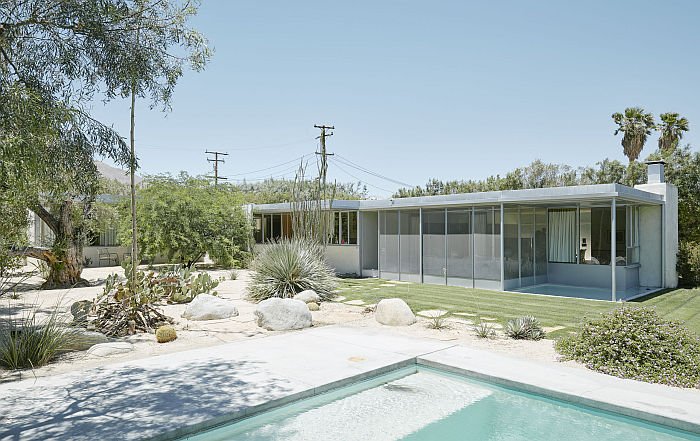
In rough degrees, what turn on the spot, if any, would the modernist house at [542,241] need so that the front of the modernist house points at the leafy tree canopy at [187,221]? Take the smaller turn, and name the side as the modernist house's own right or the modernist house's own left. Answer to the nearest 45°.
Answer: approximately 45° to the modernist house's own right

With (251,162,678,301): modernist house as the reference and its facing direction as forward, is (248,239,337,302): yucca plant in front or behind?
in front

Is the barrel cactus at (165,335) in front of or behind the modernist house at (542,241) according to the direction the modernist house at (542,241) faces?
in front

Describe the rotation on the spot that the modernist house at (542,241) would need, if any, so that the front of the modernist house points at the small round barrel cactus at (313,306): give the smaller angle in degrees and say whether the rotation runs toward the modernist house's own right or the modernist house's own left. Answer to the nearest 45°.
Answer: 0° — it already faces it

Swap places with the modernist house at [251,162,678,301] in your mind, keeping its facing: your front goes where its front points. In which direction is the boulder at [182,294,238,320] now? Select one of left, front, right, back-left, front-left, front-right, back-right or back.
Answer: front

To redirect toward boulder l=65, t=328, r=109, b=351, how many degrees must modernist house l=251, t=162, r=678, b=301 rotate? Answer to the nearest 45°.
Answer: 0° — it already faces it

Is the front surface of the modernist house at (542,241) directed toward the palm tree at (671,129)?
no

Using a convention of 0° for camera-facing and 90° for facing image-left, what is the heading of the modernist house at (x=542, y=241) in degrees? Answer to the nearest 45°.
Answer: approximately 45°

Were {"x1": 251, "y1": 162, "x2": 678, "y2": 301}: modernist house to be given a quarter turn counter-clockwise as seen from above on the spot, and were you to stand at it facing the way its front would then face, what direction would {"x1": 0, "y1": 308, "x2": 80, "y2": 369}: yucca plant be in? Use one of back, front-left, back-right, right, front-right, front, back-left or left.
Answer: right

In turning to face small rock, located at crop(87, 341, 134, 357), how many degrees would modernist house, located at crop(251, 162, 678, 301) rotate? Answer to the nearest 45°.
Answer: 0° — it already faces it

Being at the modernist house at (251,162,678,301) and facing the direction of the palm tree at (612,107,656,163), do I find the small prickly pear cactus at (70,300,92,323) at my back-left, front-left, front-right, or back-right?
back-left

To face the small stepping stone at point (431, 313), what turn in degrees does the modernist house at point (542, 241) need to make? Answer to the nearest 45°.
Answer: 0° — it already faces it

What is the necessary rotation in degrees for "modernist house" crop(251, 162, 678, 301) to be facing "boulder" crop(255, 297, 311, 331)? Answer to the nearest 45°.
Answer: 0° — it already faces it

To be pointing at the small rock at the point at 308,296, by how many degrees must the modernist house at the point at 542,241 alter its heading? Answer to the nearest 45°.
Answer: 0° — it already faces it

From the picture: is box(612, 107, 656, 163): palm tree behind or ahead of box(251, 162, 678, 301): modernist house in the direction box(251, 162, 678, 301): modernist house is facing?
behind

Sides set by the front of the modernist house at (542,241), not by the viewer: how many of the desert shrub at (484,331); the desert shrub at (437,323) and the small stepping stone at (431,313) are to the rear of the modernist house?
0
